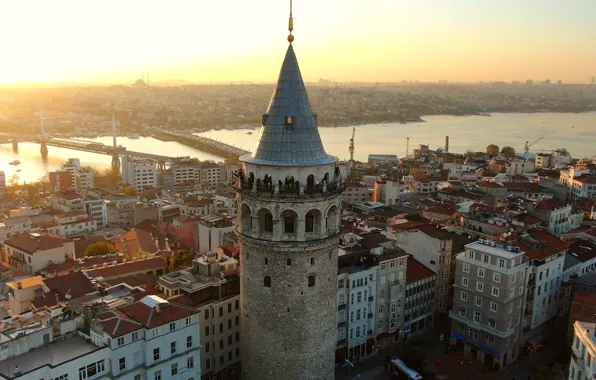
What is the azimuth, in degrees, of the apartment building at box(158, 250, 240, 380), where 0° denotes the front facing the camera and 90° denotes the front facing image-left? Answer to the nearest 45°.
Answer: approximately 315°

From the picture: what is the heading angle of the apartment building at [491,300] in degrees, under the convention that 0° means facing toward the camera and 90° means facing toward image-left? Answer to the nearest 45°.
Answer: approximately 45°

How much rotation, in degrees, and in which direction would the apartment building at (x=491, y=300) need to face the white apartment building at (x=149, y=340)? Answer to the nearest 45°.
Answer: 0° — it already faces it

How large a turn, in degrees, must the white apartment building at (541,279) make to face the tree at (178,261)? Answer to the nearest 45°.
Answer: approximately 135° to its right

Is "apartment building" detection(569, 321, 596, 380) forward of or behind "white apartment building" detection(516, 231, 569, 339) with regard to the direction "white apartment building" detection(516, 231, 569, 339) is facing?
forward

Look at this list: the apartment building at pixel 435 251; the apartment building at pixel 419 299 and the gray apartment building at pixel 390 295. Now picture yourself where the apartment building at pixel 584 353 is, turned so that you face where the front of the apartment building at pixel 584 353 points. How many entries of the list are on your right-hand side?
3

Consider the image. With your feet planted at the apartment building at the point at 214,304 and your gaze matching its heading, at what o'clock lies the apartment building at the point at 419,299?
the apartment building at the point at 419,299 is roughly at 10 o'clock from the apartment building at the point at 214,304.

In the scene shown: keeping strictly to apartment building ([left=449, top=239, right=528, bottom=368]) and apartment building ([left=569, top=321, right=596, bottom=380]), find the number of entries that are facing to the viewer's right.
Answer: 0

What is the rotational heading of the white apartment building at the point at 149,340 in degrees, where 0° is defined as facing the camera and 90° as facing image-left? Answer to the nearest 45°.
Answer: approximately 315°

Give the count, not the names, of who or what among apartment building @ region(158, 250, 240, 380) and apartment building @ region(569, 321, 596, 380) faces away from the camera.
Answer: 0

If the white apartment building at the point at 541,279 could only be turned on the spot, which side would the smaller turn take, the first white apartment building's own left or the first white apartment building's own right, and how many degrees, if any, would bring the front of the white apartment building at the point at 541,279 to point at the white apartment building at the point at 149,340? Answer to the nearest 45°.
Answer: approximately 90° to the first white apartment building's own right

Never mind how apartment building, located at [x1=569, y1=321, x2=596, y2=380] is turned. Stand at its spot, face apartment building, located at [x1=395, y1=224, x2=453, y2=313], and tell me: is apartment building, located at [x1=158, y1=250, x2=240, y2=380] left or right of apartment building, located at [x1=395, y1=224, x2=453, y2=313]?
left

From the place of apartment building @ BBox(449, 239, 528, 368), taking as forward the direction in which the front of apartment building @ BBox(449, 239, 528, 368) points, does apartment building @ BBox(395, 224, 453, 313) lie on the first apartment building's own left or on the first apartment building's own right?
on the first apartment building's own right
